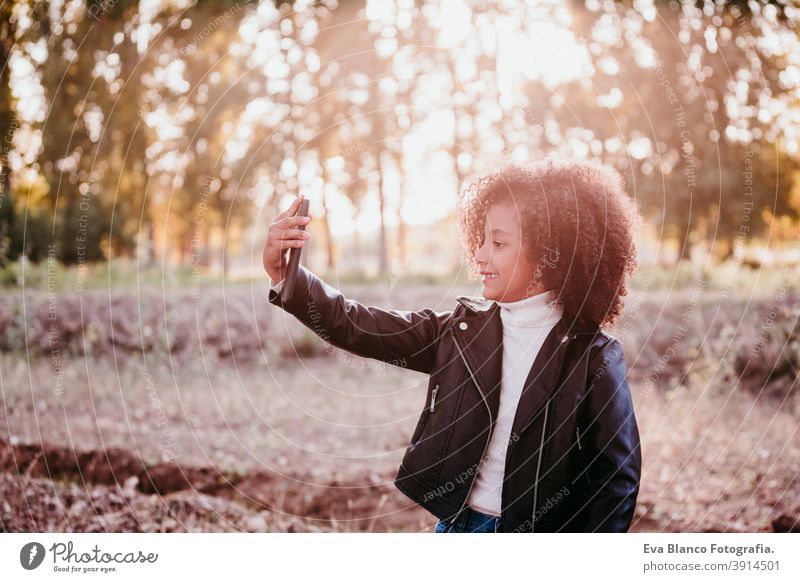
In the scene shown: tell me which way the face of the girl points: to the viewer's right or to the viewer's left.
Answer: to the viewer's left

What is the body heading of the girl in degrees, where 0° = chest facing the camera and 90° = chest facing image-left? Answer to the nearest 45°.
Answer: approximately 45°
